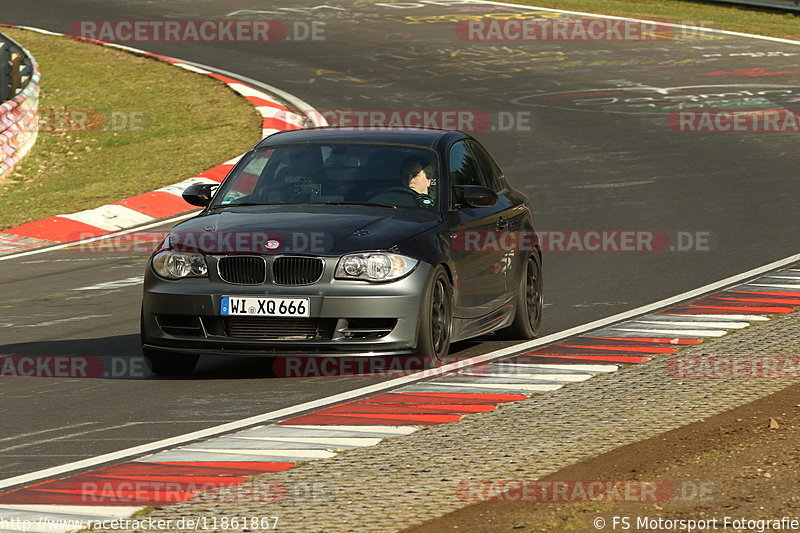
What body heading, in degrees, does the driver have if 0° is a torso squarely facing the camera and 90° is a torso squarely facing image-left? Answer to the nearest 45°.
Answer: approximately 45°
